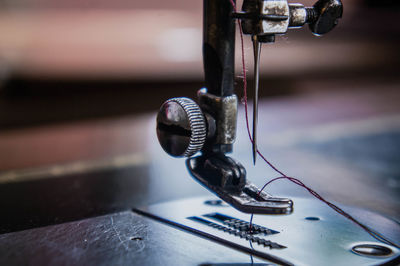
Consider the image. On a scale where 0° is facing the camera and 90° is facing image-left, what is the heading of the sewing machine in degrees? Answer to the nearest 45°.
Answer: approximately 315°
